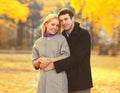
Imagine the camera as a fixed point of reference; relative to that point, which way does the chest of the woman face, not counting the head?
toward the camera

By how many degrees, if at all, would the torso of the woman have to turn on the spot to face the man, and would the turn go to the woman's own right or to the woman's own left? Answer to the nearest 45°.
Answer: approximately 90° to the woman's own left
